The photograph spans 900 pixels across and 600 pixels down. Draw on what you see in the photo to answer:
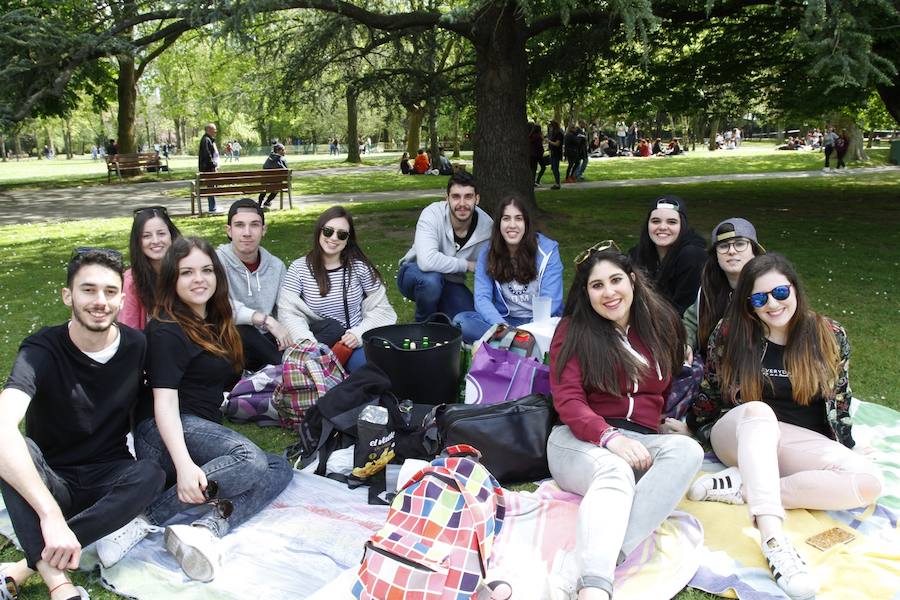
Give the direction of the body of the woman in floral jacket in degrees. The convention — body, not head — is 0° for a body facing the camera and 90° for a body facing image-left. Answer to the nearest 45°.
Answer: approximately 0°

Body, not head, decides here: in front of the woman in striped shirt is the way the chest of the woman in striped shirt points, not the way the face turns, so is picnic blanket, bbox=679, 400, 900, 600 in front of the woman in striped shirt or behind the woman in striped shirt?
in front

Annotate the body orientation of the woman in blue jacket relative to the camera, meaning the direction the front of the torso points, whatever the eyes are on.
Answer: toward the camera

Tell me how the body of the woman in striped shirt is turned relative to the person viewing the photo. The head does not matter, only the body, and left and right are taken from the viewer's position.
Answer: facing the viewer

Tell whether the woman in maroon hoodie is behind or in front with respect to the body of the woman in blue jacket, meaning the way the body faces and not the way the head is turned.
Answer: in front

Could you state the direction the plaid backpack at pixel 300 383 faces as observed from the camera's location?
facing the viewer and to the left of the viewer

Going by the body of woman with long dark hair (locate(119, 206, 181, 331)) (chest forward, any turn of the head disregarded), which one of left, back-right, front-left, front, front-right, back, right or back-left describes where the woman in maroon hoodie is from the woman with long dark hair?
front

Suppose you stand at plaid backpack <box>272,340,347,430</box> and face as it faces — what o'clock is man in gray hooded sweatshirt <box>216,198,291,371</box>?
The man in gray hooded sweatshirt is roughly at 4 o'clock from the plaid backpack.

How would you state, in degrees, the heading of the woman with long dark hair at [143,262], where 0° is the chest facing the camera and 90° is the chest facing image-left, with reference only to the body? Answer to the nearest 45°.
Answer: approximately 315°
